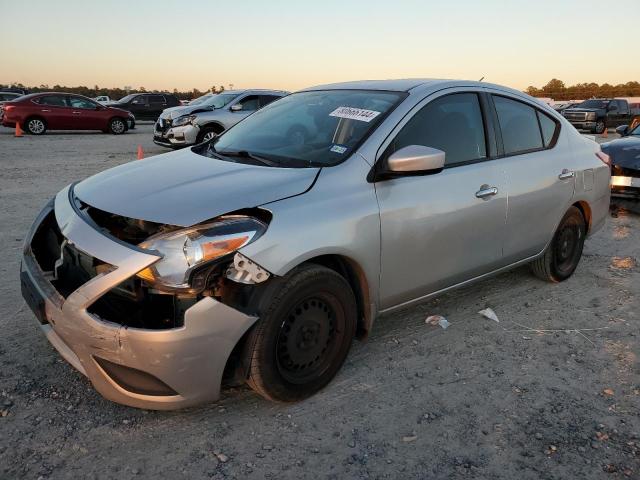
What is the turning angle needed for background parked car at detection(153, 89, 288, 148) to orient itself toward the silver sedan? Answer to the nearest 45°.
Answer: approximately 45° to its left

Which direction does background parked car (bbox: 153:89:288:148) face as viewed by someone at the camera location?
facing the viewer and to the left of the viewer

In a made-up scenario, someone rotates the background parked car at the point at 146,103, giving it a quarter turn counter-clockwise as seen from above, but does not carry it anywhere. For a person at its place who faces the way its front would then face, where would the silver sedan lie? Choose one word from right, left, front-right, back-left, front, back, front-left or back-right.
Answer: front

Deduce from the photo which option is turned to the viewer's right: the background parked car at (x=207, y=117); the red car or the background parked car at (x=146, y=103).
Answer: the red car

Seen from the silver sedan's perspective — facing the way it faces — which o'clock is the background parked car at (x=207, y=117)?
The background parked car is roughly at 4 o'clock from the silver sedan.

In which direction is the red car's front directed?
to the viewer's right

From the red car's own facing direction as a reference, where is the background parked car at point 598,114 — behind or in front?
in front

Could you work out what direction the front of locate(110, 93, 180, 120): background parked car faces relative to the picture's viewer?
facing to the left of the viewer

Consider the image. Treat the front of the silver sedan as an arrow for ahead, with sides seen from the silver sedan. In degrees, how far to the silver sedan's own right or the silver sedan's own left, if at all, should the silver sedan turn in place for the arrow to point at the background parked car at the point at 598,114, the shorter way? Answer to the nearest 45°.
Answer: approximately 180°

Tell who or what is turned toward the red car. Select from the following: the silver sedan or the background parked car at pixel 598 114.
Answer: the background parked car
